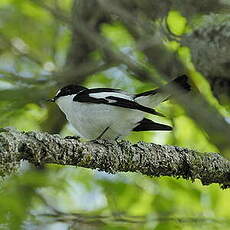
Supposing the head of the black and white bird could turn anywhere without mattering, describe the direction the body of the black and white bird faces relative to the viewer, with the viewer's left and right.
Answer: facing to the left of the viewer
